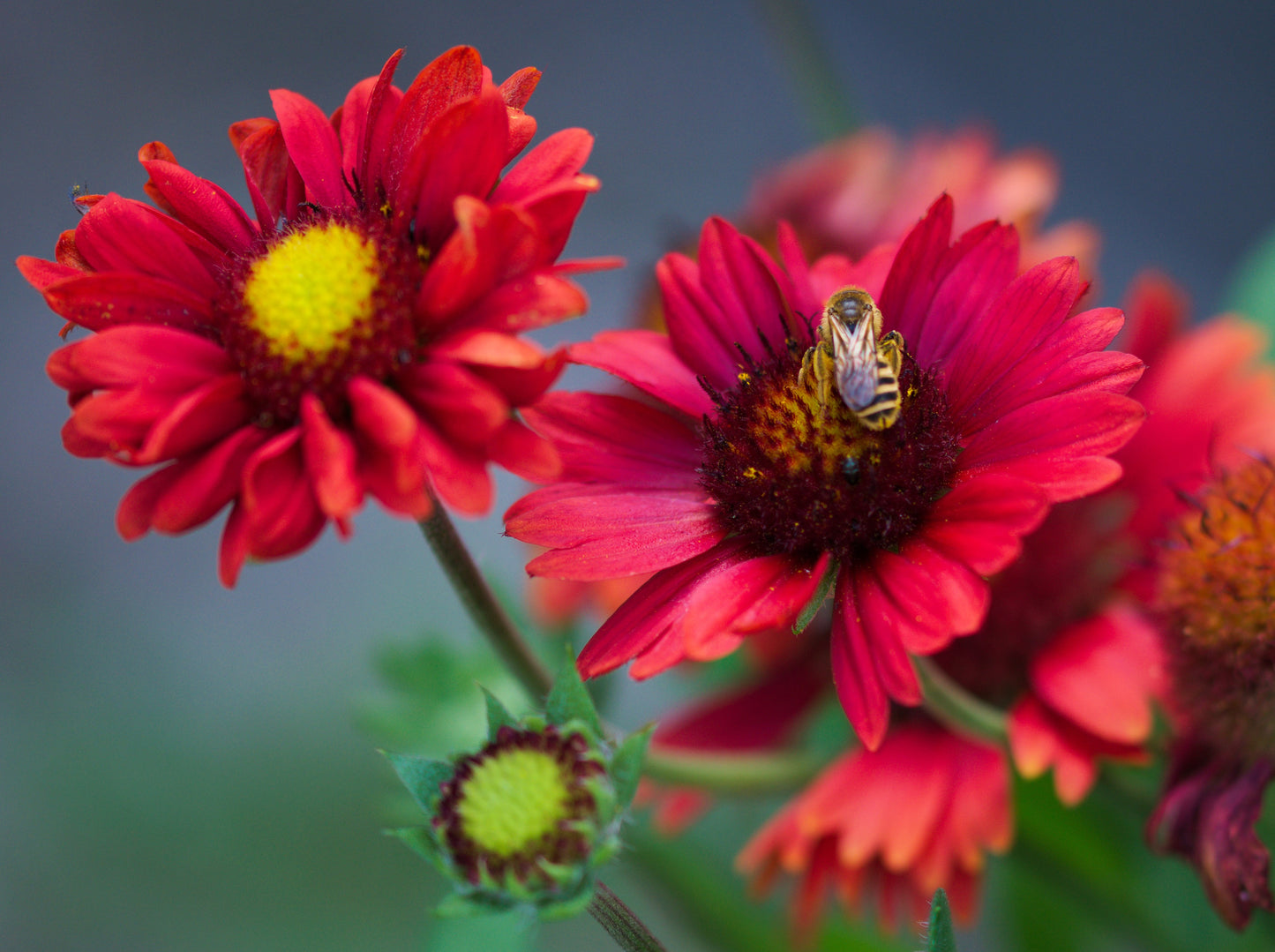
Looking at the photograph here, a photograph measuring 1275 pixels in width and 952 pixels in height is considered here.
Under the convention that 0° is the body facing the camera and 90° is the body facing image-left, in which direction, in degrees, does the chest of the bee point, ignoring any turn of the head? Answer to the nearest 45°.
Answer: approximately 180°
